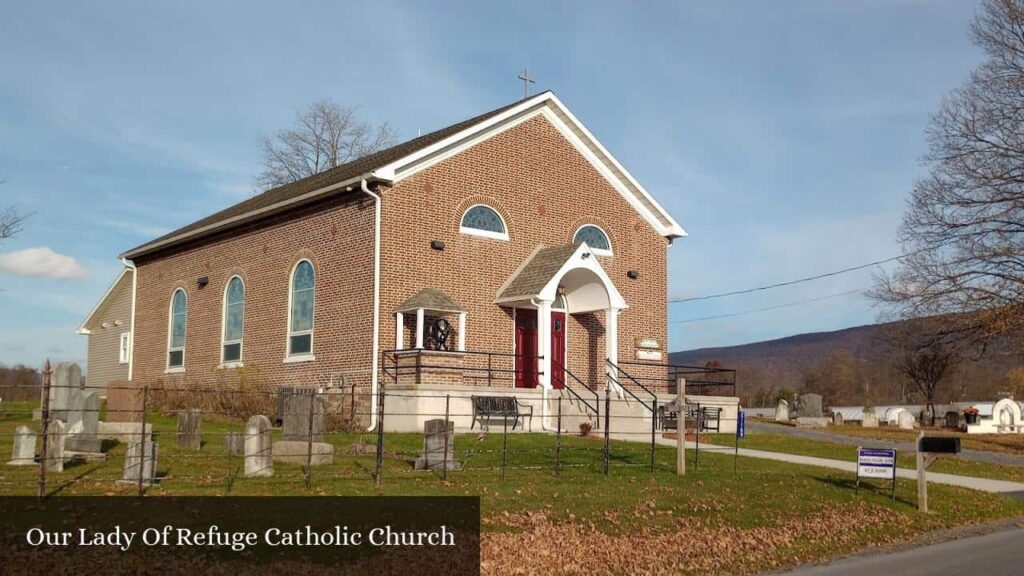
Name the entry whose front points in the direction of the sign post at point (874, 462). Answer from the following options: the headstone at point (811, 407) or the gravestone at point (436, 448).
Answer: the headstone

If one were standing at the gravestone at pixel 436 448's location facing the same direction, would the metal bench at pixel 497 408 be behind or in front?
behind

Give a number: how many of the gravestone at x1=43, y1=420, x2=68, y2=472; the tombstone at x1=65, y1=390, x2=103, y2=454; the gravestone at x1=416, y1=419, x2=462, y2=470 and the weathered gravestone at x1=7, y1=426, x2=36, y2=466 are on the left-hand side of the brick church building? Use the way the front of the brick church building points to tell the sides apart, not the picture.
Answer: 0

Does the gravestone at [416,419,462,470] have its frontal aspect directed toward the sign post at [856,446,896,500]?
no

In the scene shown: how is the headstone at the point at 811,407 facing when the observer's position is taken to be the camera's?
facing the viewer

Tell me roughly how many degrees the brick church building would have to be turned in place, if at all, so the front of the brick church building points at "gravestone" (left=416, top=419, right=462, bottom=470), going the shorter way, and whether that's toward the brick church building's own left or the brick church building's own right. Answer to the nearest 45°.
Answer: approximately 45° to the brick church building's own right

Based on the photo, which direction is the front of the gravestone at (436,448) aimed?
toward the camera

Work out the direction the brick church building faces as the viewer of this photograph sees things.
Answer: facing the viewer and to the right of the viewer

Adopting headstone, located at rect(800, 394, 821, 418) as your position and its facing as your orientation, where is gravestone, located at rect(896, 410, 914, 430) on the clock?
The gravestone is roughly at 8 o'clock from the headstone.

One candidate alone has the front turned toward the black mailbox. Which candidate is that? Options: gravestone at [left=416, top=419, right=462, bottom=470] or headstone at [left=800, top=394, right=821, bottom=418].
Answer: the headstone

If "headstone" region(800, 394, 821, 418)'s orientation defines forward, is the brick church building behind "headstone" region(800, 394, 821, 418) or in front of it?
in front

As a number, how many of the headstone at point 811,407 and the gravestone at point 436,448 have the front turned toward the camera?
2

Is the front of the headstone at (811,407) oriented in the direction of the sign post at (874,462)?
yes

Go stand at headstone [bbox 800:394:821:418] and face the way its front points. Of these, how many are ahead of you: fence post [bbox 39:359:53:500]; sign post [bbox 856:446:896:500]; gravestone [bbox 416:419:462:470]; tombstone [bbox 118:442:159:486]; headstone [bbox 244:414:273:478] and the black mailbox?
6

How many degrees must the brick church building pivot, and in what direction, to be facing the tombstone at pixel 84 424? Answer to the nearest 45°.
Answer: approximately 90° to its right

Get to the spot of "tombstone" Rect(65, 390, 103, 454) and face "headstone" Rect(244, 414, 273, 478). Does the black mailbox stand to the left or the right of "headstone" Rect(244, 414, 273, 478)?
left
